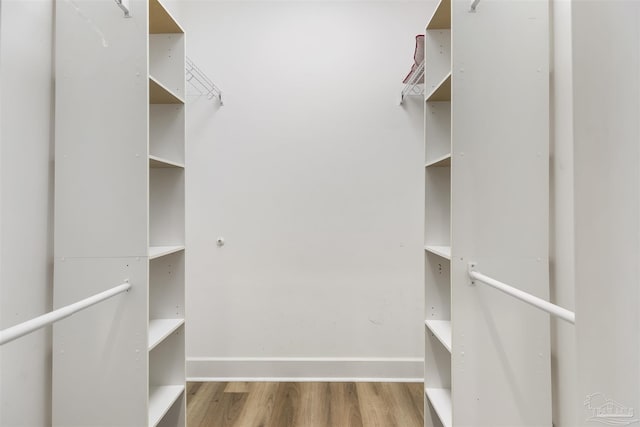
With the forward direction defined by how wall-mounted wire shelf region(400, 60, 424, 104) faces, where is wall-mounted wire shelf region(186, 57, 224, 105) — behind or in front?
in front

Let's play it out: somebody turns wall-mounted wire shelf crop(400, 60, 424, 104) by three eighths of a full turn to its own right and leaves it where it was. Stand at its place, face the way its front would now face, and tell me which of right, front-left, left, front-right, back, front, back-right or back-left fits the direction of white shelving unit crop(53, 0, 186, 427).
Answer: back

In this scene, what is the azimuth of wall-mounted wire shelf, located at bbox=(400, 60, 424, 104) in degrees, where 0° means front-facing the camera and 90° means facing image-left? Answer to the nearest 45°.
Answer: approximately 90°
